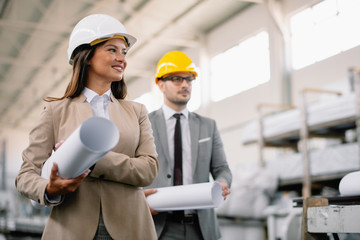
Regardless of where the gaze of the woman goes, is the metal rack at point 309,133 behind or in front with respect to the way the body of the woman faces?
behind

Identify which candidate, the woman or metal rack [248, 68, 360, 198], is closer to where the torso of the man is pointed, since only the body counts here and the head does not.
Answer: the woman

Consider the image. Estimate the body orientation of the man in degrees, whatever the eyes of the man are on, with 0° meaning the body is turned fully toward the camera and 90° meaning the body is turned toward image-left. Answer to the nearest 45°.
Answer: approximately 0°

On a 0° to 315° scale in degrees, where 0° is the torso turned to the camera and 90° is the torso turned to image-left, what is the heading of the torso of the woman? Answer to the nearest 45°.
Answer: approximately 0°

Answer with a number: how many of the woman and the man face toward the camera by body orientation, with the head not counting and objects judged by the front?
2

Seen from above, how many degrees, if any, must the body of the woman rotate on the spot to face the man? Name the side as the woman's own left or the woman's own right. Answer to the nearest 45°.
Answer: approximately 135° to the woman's own left

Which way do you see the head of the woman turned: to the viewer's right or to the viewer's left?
to the viewer's right

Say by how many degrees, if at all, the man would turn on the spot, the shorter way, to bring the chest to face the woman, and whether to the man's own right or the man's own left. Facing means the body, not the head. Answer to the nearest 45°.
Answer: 0° — they already face them
